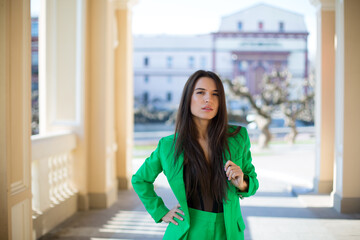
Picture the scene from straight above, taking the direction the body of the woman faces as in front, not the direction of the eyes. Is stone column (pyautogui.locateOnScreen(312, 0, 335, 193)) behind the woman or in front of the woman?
behind

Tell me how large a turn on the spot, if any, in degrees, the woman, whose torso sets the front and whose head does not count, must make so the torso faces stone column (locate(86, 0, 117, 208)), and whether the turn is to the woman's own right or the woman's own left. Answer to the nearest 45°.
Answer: approximately 180°

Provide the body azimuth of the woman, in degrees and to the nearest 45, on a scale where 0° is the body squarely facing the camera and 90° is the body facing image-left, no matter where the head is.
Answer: approximately 0°

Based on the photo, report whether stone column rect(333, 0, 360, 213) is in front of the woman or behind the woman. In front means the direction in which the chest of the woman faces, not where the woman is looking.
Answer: behind

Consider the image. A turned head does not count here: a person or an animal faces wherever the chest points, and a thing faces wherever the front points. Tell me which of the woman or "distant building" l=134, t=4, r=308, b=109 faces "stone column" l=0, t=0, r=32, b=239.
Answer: the distant building

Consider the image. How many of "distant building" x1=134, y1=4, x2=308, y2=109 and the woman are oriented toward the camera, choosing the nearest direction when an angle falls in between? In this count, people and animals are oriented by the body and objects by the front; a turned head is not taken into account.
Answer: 2

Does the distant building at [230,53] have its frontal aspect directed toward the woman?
yes

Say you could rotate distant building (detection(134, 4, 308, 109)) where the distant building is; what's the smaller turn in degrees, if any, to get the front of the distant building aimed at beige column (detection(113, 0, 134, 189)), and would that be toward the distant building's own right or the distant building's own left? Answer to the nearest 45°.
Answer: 0° — it already faces it

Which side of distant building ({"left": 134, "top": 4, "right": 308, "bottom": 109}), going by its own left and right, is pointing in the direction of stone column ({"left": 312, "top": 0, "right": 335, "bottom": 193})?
front

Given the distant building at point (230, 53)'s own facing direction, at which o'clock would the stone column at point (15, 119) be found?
The stone column is roughly at 12 o'clock from the distant building.
